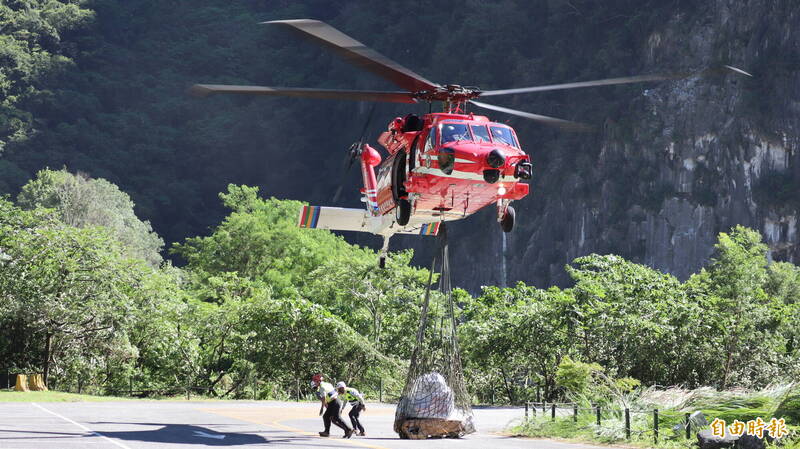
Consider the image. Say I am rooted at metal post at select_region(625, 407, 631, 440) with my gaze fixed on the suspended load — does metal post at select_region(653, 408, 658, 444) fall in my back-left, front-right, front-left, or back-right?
back-left

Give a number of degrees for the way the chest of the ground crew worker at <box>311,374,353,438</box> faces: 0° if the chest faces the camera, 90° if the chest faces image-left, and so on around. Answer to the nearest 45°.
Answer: approximately 90°

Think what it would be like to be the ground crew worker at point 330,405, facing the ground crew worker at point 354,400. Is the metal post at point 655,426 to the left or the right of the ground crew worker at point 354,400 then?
right

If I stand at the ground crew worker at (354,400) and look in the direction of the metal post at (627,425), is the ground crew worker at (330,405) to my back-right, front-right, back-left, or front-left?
back-right

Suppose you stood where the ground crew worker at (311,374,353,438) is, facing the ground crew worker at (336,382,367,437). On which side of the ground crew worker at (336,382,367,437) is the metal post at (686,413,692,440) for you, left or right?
right

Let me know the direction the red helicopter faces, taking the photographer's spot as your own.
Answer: facing the viewer and to the right of the viewer

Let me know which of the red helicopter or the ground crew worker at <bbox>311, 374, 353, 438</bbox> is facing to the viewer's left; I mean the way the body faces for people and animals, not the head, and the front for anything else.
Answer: the ground crew worker
